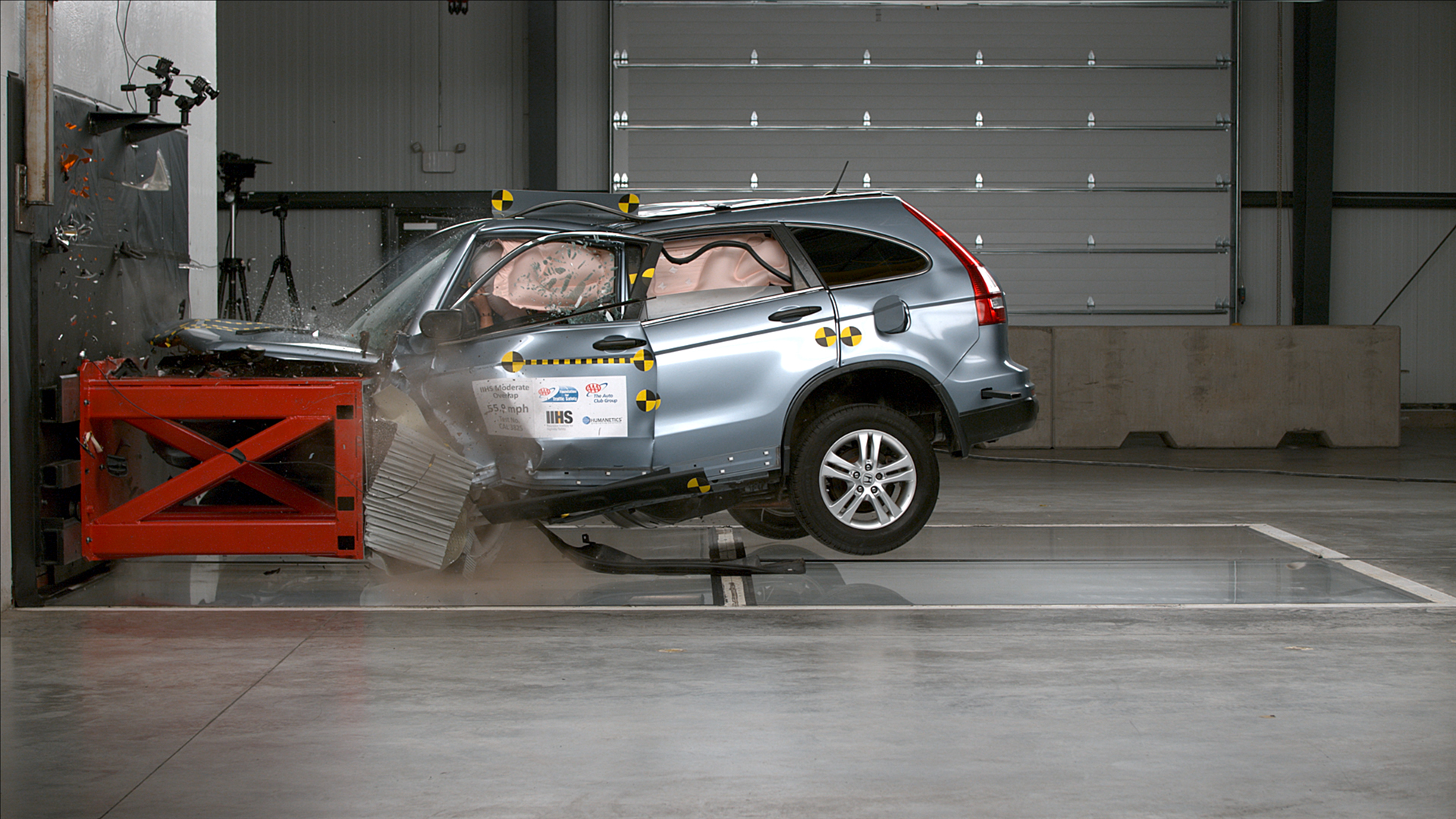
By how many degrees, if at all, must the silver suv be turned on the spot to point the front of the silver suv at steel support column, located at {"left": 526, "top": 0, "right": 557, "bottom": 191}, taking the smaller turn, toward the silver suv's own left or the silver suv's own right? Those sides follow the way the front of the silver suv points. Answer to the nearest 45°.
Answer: approximately 90° to the silver suv's own right

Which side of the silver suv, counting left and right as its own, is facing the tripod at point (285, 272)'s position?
right

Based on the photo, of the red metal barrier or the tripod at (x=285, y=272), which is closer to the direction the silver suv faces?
the red metal barrier

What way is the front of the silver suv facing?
to the viewer's left

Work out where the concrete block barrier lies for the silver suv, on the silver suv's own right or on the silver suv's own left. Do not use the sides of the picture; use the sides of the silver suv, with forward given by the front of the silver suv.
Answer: on the silver suv's own right

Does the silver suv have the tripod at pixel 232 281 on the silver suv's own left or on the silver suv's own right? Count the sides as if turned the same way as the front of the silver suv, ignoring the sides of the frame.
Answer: on the silver suv's own right

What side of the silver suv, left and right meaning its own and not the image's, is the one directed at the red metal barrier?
front
